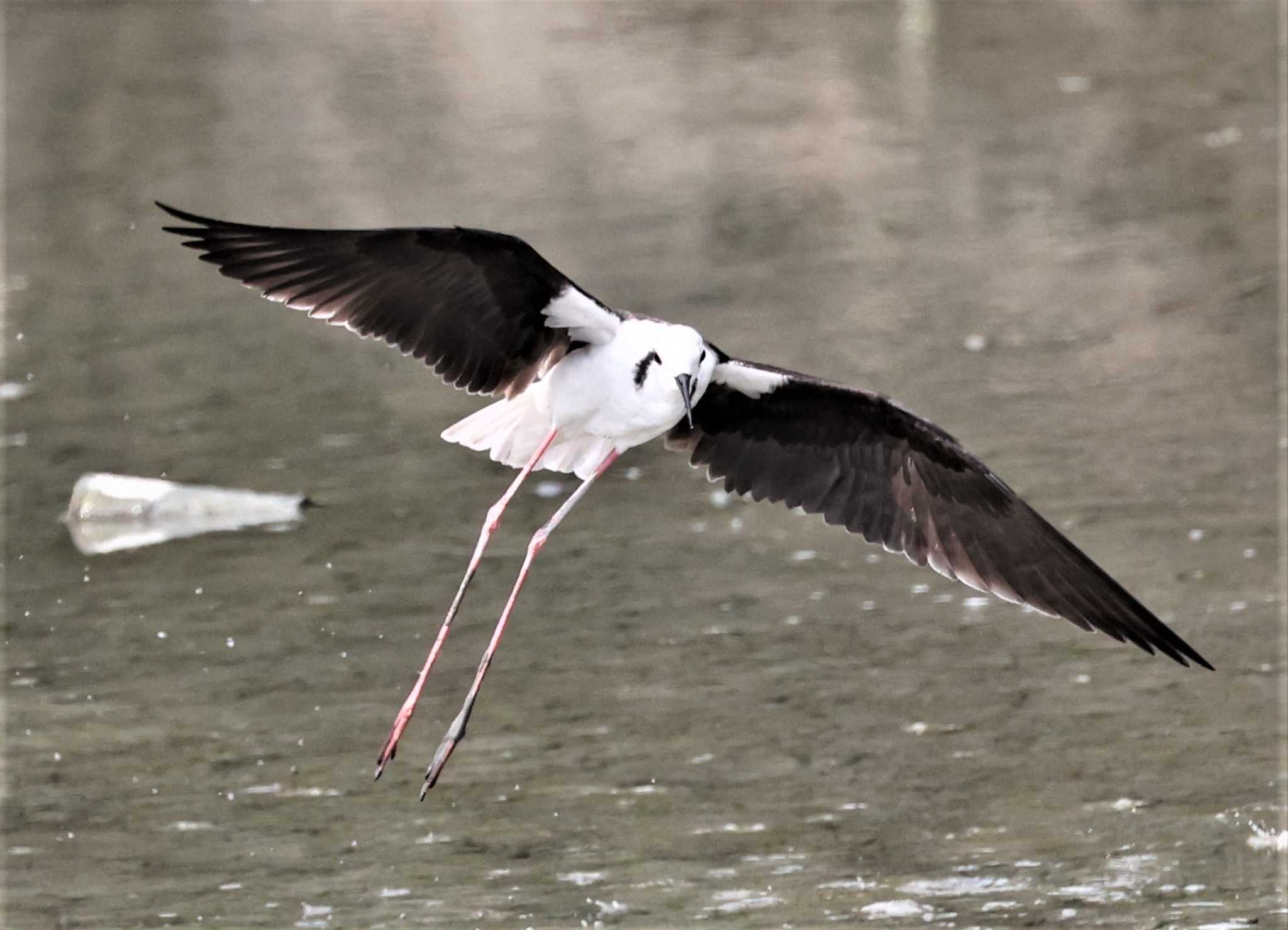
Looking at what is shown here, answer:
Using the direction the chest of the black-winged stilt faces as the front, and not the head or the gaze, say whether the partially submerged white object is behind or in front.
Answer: behind

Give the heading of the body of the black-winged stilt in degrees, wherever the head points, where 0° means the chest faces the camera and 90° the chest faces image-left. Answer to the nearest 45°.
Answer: approximately 315°
